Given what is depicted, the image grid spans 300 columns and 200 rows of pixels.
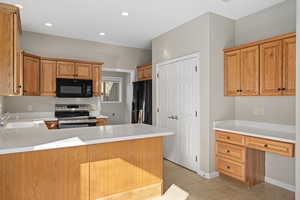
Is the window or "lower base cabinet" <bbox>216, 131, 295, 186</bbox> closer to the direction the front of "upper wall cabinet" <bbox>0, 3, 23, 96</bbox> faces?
the lower base cabinet

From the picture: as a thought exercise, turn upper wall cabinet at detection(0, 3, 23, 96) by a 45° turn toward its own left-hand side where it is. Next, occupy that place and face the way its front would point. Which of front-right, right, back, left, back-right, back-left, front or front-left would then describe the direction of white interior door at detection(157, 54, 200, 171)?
front-right

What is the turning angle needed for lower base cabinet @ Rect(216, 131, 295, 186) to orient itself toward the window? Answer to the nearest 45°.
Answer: approximately 90° to its right

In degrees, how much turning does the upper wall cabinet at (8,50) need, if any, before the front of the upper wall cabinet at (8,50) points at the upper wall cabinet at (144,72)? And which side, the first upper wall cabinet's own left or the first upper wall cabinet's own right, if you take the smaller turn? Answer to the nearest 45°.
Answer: approximately 45° to the first upper wall cabinet's own left

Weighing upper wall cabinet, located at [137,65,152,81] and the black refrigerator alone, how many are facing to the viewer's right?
0

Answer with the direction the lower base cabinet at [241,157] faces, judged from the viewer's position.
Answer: facing the viewer and to the left of the viewer

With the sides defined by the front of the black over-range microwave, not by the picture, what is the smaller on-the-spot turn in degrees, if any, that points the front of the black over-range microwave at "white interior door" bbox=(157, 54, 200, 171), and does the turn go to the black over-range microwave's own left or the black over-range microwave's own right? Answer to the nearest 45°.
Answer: approximately 45° to the black over-range microwave's own left

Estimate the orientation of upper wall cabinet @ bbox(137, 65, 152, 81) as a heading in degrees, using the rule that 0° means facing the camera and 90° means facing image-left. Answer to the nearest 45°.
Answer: approximately 45°

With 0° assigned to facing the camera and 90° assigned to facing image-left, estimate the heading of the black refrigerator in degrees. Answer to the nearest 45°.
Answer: approximately 45°

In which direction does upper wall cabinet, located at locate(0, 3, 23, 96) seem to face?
to the viewer's right

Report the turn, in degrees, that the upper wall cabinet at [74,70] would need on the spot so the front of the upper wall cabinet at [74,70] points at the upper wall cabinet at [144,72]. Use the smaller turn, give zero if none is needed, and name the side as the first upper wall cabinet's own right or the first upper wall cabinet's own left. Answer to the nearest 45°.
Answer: approximately 90° to the first upper wall cabinet's own left

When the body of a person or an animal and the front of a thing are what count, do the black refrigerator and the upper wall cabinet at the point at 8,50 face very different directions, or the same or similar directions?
very different directions

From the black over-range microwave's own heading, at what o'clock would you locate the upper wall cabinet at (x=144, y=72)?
The upper wall cabinet is roughly at 9 o'clock from the black over-range microwave.

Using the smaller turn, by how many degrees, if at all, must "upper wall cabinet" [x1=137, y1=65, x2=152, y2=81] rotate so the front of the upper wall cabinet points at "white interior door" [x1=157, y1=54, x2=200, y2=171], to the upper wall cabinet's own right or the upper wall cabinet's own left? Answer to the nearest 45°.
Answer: approximately 90° to the upper wall cabinet's own left

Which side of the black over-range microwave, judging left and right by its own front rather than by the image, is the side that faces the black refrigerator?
left
